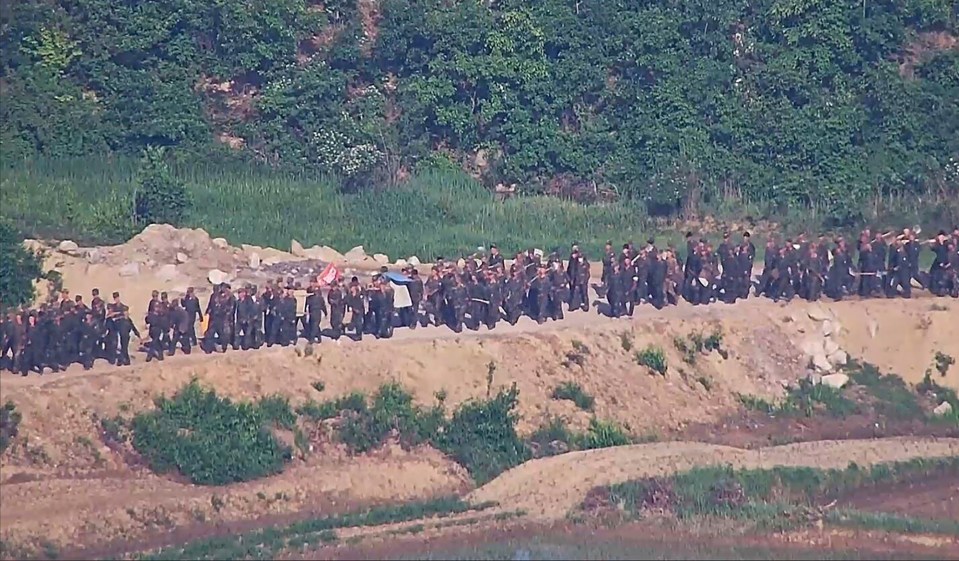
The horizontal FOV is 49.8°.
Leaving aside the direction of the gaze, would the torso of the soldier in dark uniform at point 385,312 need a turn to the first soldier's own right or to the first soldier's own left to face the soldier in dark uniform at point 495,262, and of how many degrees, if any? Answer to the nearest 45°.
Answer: approximately 135° to the first soldier's own right

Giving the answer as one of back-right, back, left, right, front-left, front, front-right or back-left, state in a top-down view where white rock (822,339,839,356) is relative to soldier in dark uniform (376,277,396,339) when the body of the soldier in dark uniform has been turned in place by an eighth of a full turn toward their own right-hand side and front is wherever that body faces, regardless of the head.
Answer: back-right

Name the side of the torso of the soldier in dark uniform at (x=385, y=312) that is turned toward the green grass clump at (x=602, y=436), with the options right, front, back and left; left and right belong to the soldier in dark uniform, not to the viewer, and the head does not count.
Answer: left

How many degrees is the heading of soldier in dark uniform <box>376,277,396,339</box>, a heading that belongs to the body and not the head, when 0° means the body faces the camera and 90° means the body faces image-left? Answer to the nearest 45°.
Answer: approximately 90°
